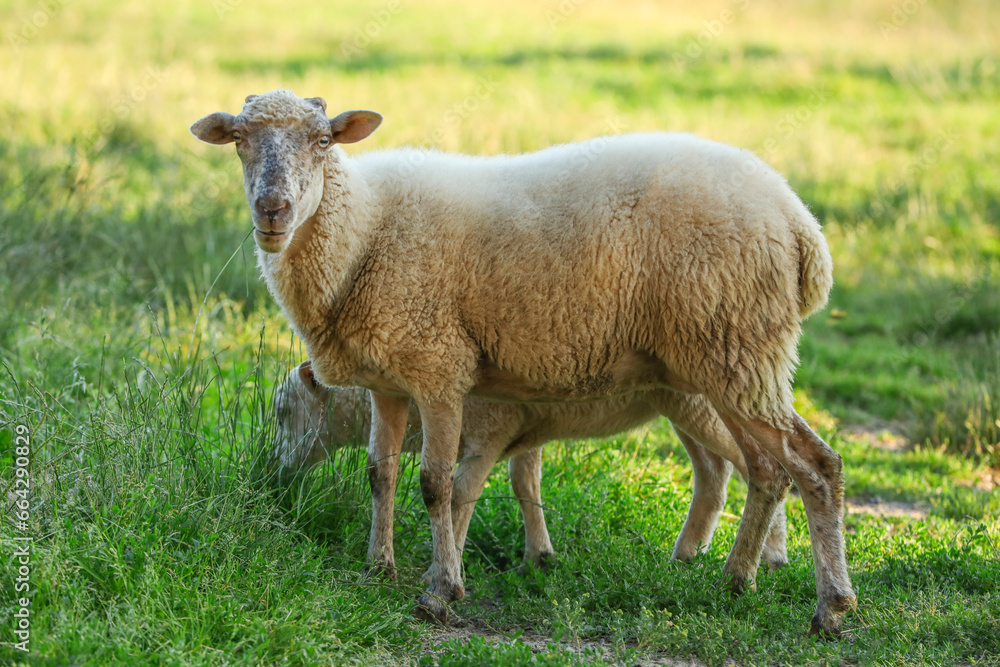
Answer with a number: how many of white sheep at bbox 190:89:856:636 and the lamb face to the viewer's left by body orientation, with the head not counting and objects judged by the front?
2

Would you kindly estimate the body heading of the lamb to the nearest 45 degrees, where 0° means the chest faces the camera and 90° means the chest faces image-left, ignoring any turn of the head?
approximately 90°

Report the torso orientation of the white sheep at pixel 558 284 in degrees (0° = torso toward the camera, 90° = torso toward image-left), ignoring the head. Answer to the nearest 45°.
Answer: approximately 90°
